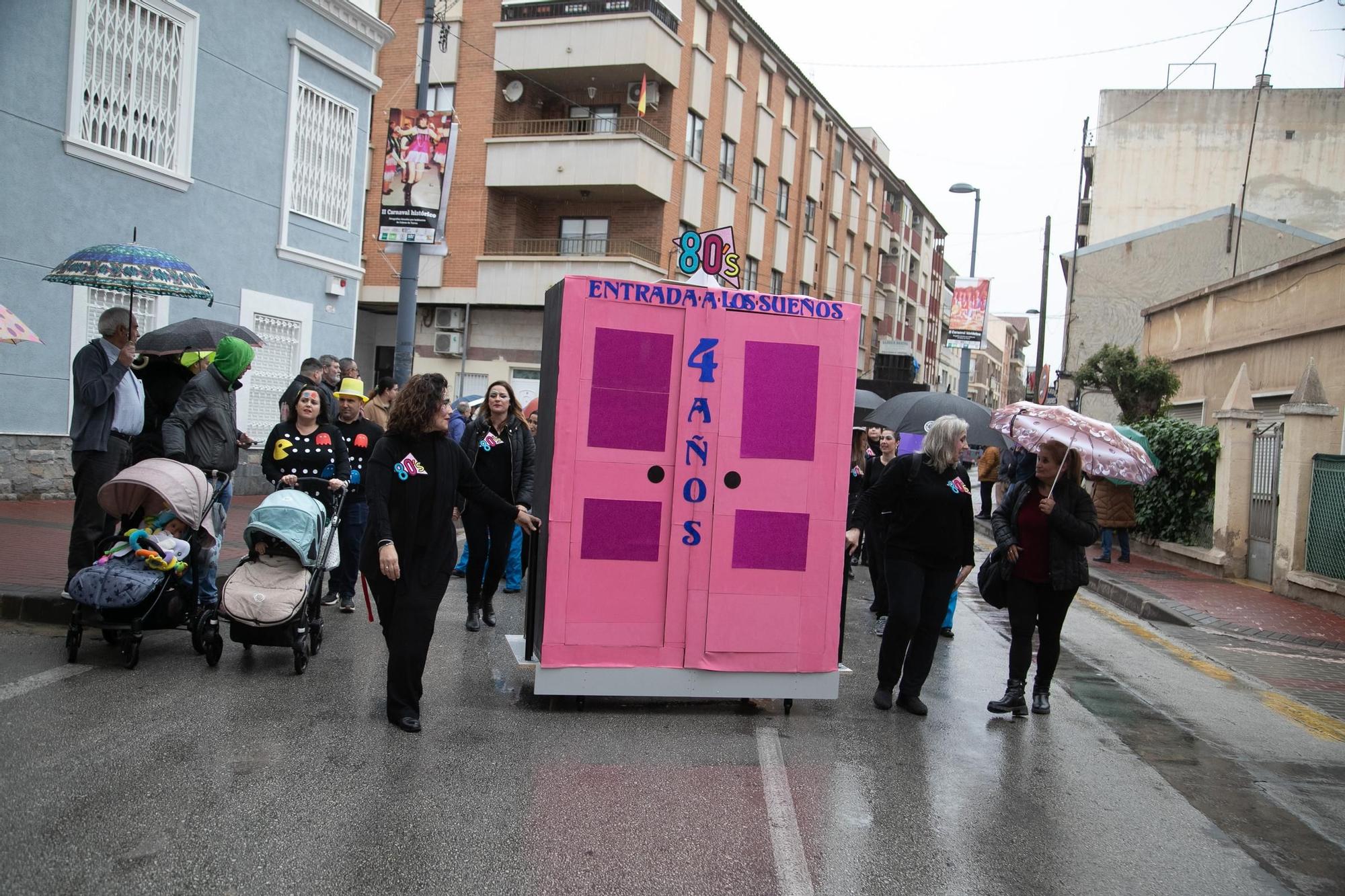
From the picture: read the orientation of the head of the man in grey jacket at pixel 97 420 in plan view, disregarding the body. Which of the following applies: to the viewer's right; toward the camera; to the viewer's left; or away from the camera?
to the viewer's right

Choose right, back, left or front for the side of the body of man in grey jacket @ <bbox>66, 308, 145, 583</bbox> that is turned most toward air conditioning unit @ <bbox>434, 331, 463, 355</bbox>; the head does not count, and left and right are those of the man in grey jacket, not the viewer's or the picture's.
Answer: left

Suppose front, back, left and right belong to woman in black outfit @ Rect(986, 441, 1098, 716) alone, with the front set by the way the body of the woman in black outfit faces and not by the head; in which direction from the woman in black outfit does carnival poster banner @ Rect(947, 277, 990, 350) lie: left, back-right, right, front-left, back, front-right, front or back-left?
back-right

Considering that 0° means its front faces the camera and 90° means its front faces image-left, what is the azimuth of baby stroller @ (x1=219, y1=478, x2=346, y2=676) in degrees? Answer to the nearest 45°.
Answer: approximately 45°

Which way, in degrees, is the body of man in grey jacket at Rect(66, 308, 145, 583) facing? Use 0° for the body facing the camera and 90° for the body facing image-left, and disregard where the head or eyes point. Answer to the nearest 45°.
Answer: approximately 270°

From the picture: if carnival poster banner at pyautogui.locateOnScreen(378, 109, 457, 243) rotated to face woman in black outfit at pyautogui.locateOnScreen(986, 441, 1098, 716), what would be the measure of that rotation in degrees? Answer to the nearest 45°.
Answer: approximately 45° to its left

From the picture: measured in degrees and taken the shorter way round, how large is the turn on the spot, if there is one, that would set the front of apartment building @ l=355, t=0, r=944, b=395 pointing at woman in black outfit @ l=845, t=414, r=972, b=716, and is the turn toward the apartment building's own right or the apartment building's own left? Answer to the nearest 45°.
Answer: approximately 45° to the apartment building's own right

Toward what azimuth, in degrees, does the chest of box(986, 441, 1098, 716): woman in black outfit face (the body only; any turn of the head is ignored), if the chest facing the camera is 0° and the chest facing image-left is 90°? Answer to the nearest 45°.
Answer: approximately 45°

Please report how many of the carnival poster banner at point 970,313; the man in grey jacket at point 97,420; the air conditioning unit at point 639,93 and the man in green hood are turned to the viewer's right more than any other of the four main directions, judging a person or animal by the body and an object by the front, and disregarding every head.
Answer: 2

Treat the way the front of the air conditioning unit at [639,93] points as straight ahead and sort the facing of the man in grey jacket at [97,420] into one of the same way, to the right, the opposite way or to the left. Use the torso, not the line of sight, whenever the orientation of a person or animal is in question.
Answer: to the left

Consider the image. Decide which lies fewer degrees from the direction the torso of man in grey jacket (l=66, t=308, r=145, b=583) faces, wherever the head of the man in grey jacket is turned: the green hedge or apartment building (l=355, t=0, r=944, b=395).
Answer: the green hedge
